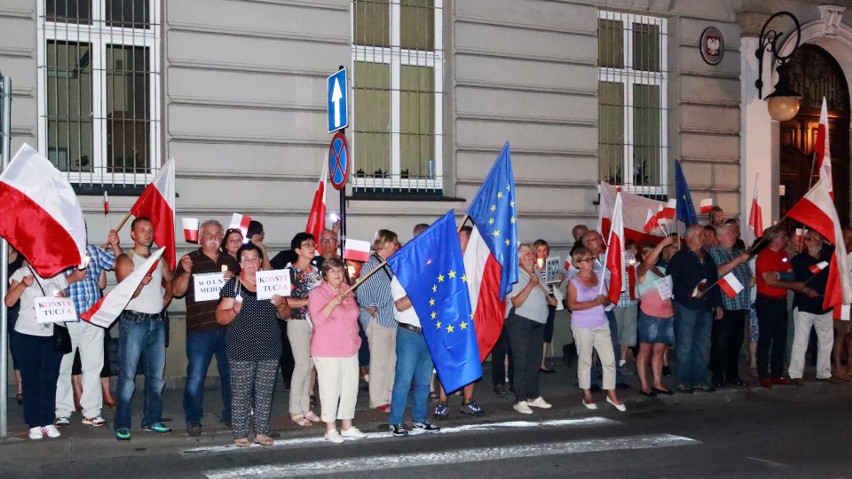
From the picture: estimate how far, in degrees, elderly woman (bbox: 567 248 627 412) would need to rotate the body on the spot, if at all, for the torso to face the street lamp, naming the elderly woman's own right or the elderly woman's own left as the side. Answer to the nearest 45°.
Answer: approximately 90° to the elderly woman's own left

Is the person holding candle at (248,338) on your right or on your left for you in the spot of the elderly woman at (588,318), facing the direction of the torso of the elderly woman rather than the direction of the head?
on your right

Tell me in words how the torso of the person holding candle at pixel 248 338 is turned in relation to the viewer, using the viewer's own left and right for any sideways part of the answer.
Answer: facing the viewer

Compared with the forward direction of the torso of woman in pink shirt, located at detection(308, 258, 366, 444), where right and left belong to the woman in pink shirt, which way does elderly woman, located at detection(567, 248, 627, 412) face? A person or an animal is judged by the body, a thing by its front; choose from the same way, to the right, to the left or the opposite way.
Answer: the same way

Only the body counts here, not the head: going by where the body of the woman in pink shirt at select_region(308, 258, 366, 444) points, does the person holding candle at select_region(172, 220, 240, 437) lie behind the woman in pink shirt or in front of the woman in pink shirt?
behind

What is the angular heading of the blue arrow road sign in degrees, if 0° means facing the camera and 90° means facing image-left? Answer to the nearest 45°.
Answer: approximately 45°

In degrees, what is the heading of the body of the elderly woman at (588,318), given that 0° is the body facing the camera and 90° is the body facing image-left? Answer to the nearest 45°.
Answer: approximately 315°

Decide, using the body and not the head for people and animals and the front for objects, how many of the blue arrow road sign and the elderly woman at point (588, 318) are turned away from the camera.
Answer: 0

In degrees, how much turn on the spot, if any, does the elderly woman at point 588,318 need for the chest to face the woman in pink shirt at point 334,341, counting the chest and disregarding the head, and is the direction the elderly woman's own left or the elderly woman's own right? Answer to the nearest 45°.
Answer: approximately 90° to the elderly woman's own right

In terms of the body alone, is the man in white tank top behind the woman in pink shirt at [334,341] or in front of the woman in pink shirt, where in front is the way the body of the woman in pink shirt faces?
behind

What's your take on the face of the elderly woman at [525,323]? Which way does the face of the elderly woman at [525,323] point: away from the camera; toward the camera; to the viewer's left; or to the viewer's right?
toward the camera

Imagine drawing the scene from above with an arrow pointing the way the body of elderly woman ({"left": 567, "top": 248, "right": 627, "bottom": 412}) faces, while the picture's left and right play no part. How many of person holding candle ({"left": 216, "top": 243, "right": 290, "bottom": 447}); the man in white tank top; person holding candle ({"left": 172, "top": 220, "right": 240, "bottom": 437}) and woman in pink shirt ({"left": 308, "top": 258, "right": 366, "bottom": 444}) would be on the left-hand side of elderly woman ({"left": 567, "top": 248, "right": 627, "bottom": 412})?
0

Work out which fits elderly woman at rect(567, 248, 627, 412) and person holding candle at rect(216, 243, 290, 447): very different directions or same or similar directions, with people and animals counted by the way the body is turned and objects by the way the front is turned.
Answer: same or similar directions

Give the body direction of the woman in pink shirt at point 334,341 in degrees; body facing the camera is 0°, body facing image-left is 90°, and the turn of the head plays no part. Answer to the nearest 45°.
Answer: approximately 315°

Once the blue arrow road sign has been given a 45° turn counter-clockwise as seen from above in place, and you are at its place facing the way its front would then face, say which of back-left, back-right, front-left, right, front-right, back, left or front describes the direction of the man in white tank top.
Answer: front-right
